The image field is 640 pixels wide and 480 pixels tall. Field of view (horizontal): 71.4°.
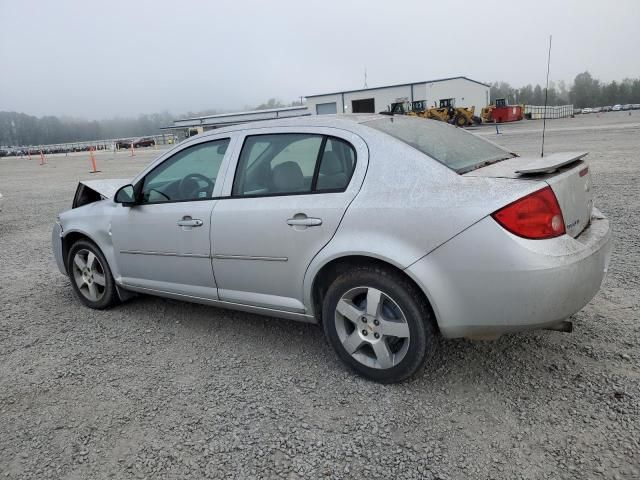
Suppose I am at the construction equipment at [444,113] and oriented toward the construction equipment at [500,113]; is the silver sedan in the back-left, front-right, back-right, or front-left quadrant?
back-right

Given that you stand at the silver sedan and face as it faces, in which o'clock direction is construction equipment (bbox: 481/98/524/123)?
The construction equipment is roughly at 2 o'clock from the silver sedan.

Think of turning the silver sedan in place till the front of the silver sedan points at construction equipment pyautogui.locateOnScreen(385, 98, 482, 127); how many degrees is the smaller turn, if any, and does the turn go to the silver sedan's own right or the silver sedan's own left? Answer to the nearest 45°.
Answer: approximately 45° to the silver sedan's own right

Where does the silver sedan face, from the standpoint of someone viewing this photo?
facing away from the viewer and to the left of the viewer
